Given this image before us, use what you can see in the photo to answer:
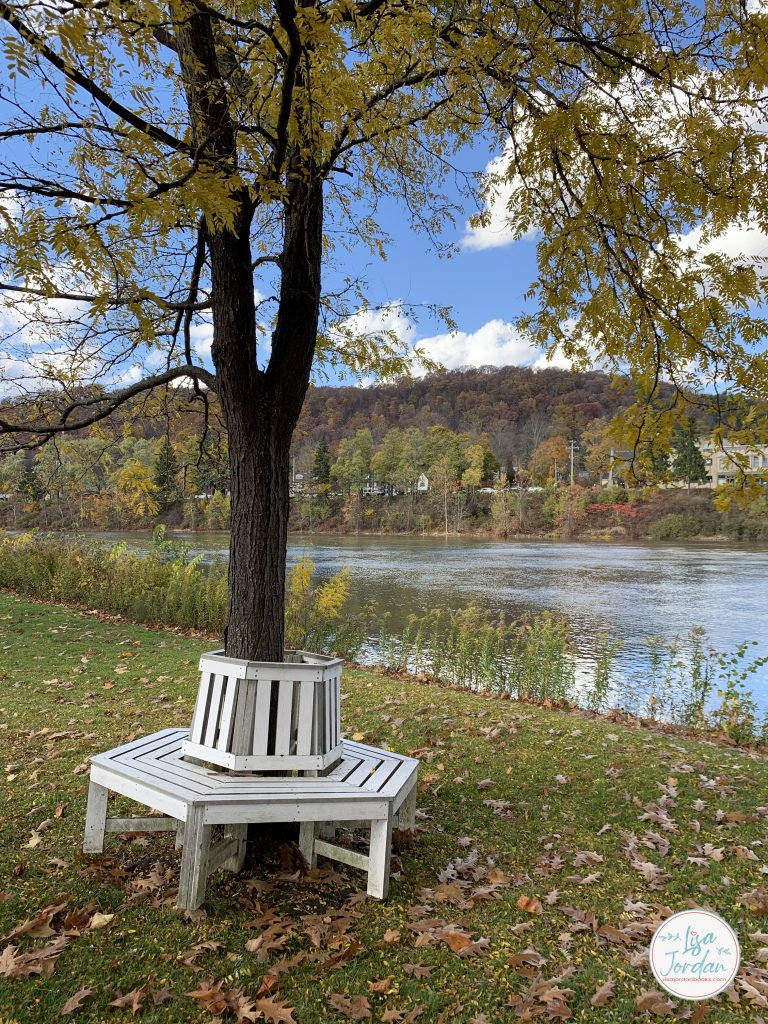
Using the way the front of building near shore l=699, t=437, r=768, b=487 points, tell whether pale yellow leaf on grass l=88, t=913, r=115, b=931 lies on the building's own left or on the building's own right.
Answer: on the building's own right

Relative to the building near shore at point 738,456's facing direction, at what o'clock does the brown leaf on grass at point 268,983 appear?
The brown leaf on grass is roughly at 1 o'clock from the building near shore.

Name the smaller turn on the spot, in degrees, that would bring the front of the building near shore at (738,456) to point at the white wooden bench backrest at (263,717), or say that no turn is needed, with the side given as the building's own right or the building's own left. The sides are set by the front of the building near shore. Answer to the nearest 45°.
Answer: approximately 45° to the building's own right

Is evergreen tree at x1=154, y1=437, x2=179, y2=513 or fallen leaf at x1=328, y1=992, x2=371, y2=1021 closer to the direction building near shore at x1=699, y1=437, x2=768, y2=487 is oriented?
the fallen leaf

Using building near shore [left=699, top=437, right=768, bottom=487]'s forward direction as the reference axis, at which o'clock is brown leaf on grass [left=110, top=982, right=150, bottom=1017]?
The brown leaf on grass is roughly at 1 o'clock from the building near shore.

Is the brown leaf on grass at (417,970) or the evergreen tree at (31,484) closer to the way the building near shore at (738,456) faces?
the brown leaf on grass

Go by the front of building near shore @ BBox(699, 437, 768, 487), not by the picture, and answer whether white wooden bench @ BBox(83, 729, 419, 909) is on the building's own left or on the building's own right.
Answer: on the building's own right

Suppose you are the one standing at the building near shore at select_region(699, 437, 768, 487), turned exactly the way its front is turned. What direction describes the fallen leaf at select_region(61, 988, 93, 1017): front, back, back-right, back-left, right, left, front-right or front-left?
front-right

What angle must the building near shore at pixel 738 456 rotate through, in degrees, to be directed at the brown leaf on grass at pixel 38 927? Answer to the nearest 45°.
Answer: approximately 45° to its right

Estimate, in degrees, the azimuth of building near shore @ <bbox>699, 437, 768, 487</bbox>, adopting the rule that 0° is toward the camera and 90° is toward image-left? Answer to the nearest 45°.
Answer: approximately 0°

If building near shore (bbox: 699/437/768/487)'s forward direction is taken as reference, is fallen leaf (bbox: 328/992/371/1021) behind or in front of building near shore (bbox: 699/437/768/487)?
in front

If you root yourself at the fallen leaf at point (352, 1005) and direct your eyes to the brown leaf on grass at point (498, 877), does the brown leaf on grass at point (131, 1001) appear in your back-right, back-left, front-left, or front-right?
back-left

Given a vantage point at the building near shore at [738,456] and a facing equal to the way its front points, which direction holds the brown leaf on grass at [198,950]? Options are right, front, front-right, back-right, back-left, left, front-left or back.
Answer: front-right
